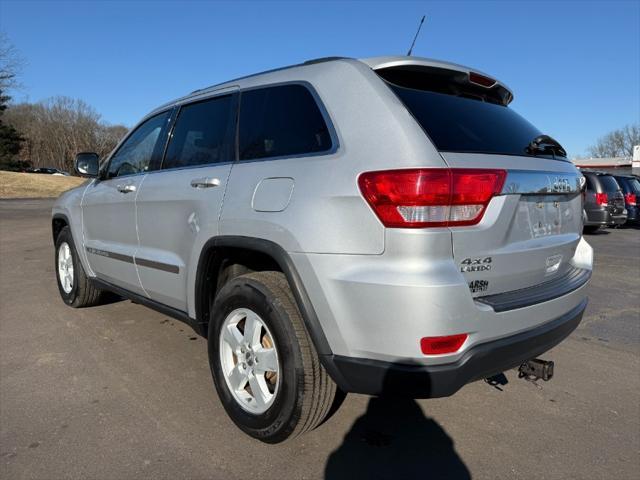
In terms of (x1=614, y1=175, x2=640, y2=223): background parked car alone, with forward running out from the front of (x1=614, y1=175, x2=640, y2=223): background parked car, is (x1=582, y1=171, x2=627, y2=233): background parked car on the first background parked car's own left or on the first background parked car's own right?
on the first background parked car's own left

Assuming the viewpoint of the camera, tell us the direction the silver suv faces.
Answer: facing away from the viewer and to the left of the viewer

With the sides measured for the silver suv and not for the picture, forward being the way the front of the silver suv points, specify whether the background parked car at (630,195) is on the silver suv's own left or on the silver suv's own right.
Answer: on the silver suv's own right

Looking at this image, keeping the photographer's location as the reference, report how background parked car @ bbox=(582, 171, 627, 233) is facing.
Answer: facing away from the viewer and to the left of the viewer

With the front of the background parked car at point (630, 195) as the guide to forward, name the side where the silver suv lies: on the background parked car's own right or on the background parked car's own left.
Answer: on the background parked car's own left

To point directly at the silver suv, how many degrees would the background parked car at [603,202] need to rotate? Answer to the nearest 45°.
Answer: approximately 135° to its left

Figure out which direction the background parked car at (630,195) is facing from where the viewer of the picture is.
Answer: facing away from the viewer and to the left of the viewer
